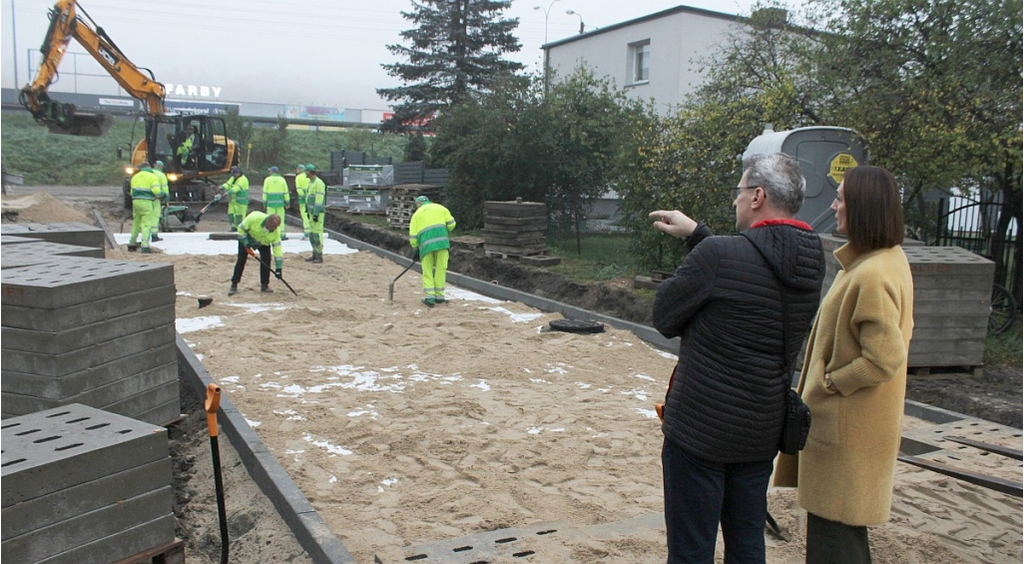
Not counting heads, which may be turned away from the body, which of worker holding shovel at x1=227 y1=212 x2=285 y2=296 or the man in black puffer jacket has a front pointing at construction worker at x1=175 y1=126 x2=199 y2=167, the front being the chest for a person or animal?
the man in black puffer jacket

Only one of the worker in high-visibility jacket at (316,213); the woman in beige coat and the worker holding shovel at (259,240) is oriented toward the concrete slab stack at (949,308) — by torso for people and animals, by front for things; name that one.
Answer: the worker holding shovel

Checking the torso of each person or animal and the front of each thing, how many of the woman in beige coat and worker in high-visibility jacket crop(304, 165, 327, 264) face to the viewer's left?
2

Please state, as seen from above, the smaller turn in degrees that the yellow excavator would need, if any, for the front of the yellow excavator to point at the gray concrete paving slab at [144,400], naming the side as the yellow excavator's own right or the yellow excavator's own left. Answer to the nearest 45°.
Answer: approximately 45° to the yellow excavator's own left

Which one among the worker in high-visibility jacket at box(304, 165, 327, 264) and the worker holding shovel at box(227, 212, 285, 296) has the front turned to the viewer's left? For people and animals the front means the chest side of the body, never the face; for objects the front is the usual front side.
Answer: the worker in high-visibility jacket

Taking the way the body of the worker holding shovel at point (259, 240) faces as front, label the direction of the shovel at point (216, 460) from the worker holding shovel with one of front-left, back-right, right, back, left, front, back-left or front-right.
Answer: front-right

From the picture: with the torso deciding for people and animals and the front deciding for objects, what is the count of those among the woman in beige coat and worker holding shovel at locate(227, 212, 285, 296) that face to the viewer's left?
1

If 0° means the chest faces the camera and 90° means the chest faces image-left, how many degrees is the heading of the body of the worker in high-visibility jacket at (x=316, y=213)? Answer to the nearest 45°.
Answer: approximately 90°

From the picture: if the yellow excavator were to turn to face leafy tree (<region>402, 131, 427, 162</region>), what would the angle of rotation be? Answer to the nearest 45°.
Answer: approximately 180°

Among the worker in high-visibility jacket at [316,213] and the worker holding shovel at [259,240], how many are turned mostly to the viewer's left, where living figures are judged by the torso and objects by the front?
1

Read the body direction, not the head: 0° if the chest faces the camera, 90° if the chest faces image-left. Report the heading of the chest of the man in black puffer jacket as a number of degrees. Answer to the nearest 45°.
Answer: approximately 135°

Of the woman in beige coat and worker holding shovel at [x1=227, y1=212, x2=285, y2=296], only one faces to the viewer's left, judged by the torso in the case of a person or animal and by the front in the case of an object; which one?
the woman in beige coat

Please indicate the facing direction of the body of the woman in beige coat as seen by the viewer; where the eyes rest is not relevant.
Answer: to the viewer's left

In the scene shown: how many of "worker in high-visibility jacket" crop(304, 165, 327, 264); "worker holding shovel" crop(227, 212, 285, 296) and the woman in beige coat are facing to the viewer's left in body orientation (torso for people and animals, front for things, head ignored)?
2
